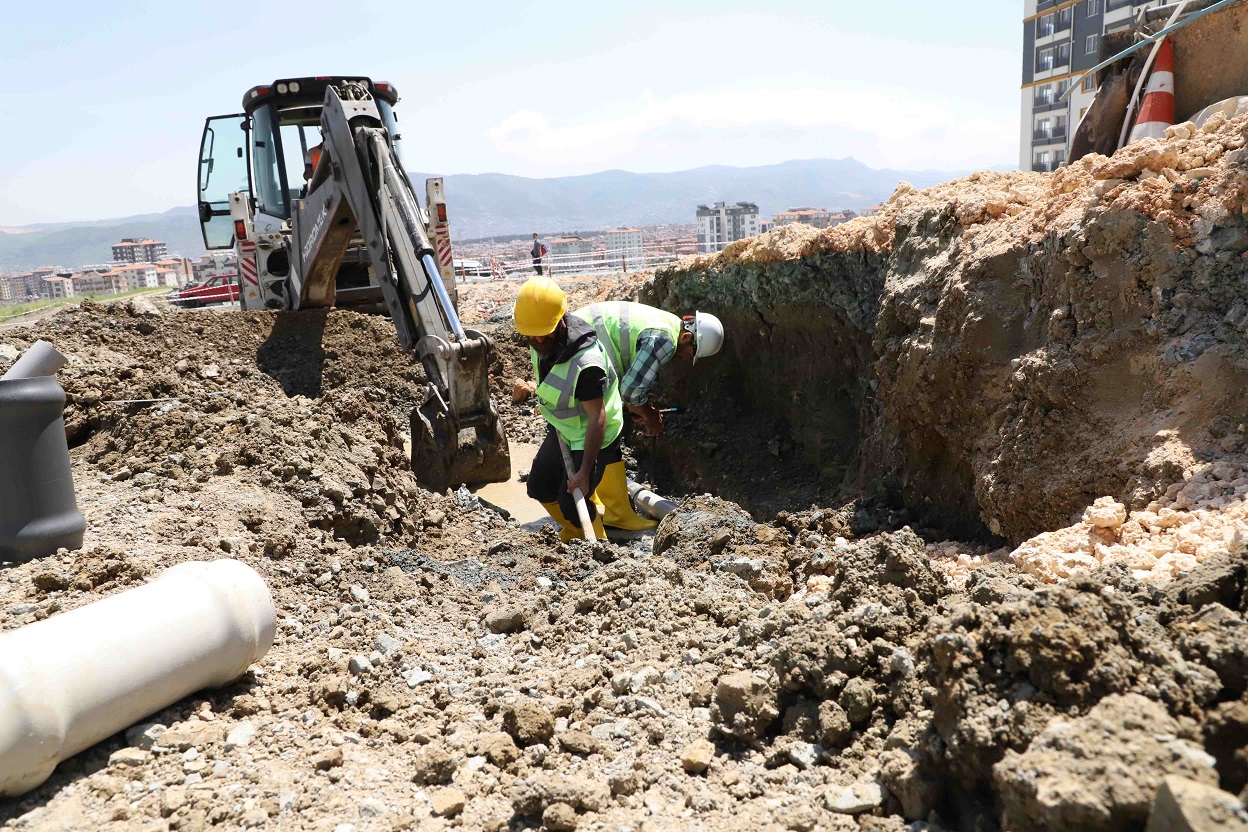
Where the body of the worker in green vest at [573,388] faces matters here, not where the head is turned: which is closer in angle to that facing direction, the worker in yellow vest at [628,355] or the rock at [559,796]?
the rock

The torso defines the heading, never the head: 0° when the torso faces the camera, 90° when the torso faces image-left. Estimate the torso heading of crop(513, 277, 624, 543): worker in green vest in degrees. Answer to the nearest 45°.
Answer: approximately 45°

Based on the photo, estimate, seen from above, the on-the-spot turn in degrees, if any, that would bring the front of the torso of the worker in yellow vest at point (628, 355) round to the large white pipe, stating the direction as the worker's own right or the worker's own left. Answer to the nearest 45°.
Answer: approximately 90° to the worker's own right

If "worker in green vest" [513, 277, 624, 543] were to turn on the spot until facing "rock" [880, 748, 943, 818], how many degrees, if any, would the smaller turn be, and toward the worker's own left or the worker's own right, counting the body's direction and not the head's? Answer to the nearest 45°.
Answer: approximately 45° to the worker's own left

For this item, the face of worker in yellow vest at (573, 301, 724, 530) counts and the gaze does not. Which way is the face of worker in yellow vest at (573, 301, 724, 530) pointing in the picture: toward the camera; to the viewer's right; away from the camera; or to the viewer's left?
to the viewer's right

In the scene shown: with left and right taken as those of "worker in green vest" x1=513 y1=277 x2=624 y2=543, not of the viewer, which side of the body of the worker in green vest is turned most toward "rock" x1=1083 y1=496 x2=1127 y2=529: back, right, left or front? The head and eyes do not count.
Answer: left

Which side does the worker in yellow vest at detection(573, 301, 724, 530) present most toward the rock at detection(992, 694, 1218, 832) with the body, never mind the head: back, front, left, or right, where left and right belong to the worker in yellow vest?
right

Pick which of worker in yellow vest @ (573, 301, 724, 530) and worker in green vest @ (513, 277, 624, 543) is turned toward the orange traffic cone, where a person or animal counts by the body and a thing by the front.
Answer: worker in yellow vest @ (573, 301, 724, 530)

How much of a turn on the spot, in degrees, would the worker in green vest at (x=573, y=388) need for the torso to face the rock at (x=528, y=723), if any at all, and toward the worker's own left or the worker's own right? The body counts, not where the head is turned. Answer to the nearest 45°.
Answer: approximately 45° to the worker's own left

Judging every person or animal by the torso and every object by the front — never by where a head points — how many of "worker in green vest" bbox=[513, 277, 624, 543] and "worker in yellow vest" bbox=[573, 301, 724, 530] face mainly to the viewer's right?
1

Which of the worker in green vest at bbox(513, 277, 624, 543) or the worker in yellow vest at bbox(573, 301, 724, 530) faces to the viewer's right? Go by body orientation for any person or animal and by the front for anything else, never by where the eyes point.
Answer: the worker in yellow vest at bbox(573, 301, 724, 530)

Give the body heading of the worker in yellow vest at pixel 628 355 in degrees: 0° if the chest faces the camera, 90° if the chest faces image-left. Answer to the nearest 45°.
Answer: approximately 270°

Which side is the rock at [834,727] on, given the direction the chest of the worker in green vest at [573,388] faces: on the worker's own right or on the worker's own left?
on the worker's own left
